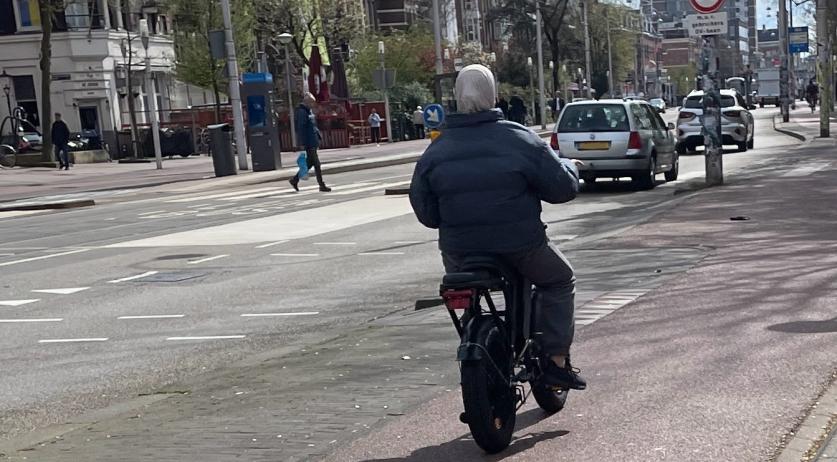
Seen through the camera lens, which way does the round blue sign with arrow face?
facing the viewer

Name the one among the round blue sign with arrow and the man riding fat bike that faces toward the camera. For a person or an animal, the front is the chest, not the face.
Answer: the round blue sign with arrow

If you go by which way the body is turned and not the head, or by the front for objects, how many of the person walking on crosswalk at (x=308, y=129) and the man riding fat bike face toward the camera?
0

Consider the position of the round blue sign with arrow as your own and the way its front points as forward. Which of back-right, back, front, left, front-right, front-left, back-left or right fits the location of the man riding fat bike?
front

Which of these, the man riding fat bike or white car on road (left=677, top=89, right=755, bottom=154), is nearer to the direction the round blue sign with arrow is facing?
the man riding fat bike

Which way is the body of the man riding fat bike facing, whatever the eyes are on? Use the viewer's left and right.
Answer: facing away from the viewer and to the right of the viewer

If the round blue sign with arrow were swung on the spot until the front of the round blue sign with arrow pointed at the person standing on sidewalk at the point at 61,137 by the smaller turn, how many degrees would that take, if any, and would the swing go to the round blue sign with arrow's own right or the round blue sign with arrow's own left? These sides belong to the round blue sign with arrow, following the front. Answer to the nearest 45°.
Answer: approximately 135° to the round blue sign with arrow's own right

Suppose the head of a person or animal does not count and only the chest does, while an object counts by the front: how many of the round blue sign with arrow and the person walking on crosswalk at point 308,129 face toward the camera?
1

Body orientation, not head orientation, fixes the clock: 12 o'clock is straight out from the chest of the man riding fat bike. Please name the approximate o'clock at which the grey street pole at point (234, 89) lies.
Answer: The grey street pole is roughly at 10 o'clock from the man riding fat bike.

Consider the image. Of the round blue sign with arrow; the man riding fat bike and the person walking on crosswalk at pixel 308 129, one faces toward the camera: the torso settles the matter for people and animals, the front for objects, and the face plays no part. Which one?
the round blue sign with arrow

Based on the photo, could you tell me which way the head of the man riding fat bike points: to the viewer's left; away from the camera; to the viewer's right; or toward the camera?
away from the camera
